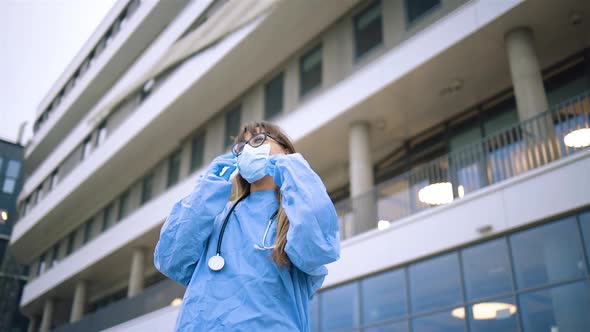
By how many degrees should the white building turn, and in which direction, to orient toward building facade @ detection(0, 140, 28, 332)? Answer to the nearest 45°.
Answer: approximately 90° to its right

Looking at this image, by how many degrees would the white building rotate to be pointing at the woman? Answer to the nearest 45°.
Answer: approximately 45° to its left

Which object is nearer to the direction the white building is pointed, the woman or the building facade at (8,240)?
the woman

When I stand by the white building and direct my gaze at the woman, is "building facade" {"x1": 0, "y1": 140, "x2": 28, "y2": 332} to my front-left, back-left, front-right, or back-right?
back-right

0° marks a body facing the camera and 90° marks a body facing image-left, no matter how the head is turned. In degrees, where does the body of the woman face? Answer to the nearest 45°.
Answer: approximately 45°
